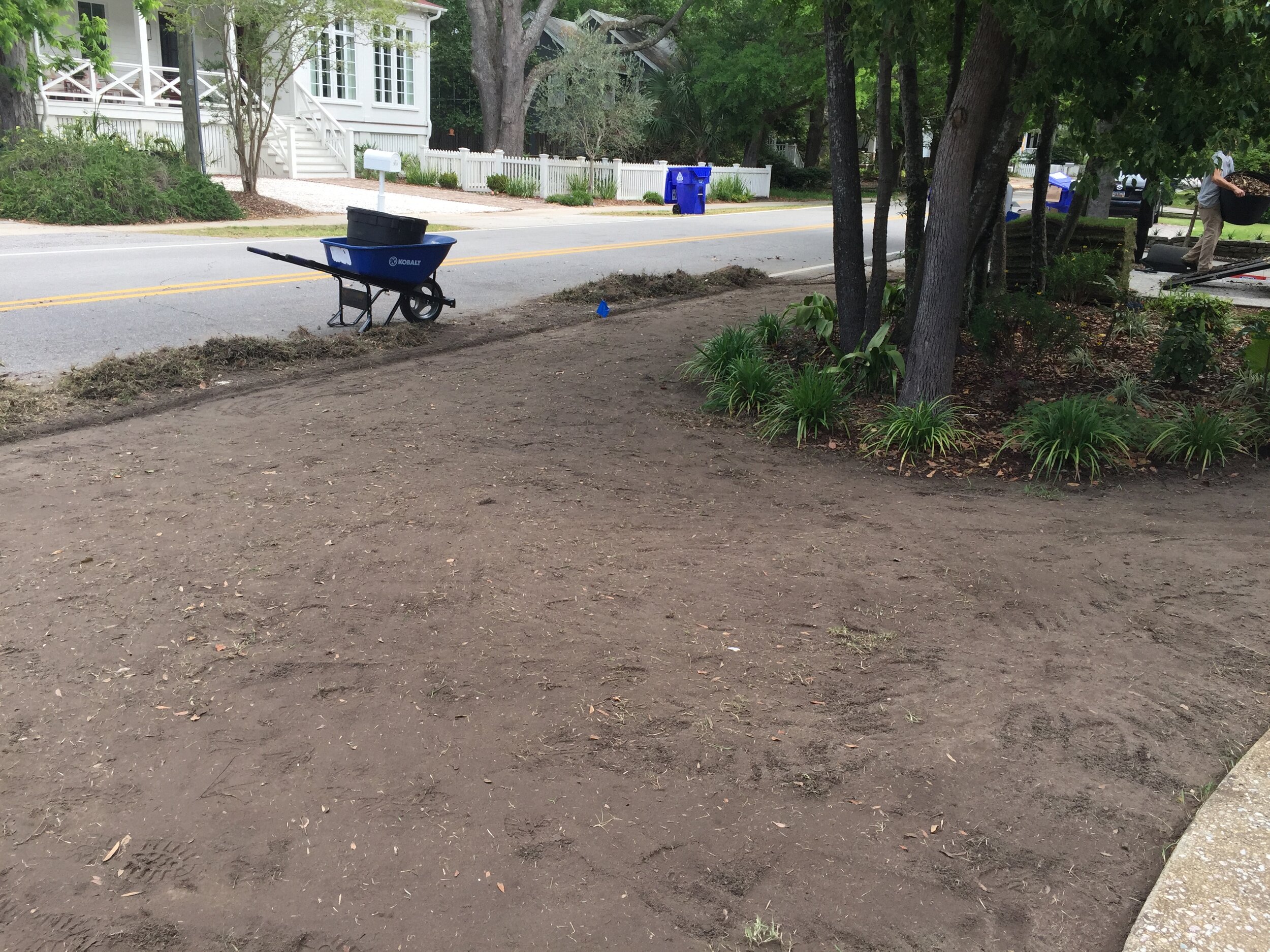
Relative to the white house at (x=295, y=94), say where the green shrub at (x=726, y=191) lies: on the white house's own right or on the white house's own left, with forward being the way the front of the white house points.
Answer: on the white house's own left

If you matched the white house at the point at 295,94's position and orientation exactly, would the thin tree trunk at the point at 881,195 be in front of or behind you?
in front

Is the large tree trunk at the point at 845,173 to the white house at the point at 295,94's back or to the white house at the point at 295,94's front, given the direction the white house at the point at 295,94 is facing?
to the front

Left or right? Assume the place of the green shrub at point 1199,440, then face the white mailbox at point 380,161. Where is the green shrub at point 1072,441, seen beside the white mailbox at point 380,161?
left

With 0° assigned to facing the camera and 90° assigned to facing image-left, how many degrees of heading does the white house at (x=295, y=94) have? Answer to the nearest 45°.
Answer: approximately 0°

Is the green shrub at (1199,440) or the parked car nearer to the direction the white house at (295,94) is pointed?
the green shrub

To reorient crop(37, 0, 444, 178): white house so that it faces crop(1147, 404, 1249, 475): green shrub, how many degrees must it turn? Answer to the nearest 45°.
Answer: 0° — it already faces it

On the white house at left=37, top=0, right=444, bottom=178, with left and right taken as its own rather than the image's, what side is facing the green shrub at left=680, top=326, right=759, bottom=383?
front

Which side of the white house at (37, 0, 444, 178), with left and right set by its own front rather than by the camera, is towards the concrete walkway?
front

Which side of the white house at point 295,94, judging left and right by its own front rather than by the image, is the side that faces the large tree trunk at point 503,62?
left

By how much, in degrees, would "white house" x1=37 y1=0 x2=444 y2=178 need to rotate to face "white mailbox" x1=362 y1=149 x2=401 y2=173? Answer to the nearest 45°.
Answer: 0° — it already faces it

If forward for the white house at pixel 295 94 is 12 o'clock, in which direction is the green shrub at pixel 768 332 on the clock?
The green shrub is roughly at 12 o'clock from the white house.
